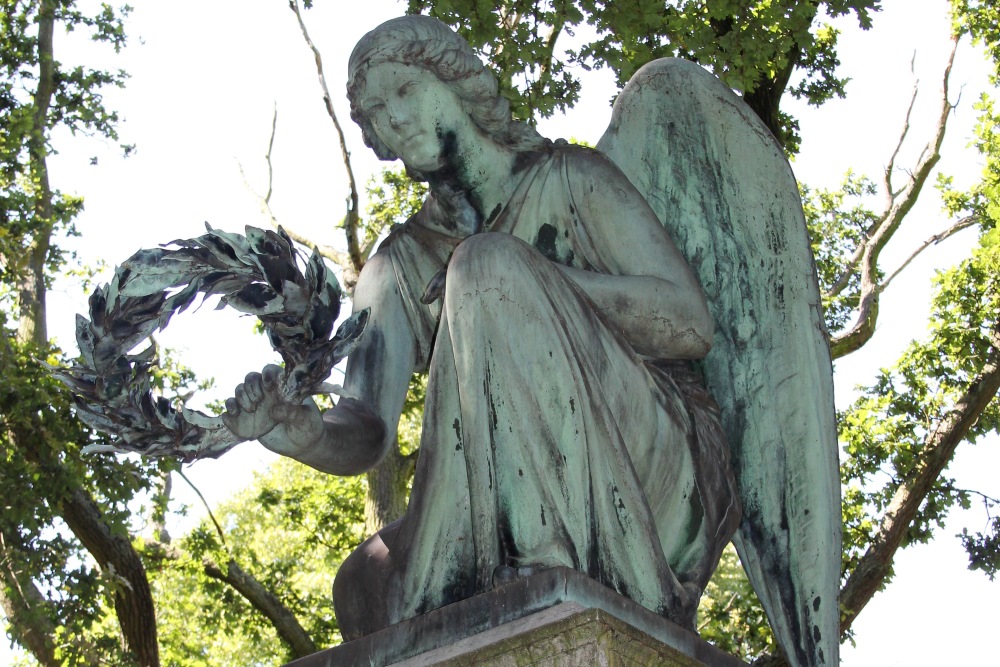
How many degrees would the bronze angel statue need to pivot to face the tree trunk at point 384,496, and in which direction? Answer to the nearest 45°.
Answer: approximately 135° to its right

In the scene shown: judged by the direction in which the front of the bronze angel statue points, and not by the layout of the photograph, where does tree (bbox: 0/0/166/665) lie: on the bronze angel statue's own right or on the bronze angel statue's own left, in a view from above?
on the bronze angel statue's own right
